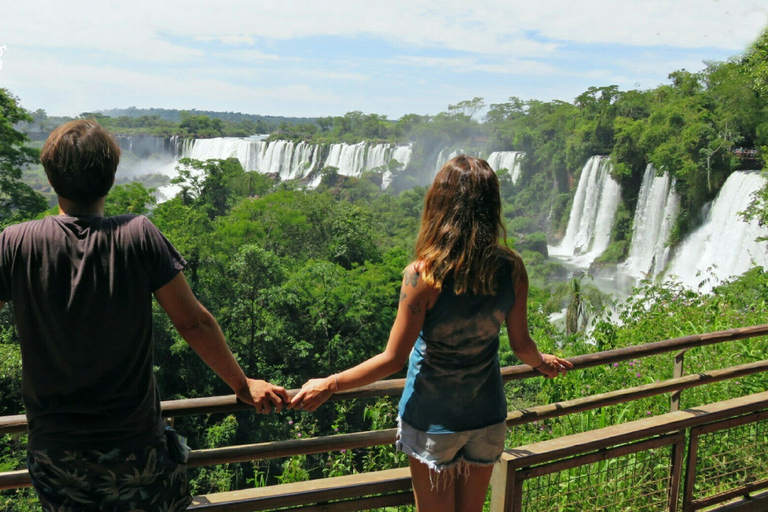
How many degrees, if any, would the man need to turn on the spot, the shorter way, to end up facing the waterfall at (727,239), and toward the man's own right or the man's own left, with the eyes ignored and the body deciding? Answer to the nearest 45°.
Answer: approximately 45° to the man's own right

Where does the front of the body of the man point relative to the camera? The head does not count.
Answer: away from the camera

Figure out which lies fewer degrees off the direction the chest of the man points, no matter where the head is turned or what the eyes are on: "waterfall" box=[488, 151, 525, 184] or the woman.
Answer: the waterfall

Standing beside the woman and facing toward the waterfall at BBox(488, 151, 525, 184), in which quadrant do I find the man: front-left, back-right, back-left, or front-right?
back-left

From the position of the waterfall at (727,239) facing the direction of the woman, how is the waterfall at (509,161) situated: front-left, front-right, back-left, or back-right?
back-right

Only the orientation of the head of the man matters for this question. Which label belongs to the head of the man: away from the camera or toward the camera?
away from the camera

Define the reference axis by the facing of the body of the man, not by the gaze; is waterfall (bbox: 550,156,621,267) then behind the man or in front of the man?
in front

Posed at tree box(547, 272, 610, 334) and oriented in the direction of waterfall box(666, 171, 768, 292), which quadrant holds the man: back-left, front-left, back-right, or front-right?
back-right

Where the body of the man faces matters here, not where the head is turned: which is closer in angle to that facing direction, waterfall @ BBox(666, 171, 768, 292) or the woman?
the waterfall

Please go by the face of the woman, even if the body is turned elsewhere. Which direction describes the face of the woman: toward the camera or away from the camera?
away from the camera

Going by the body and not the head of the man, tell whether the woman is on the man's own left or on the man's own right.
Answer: on the man's own right
